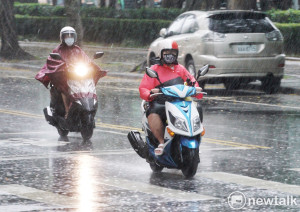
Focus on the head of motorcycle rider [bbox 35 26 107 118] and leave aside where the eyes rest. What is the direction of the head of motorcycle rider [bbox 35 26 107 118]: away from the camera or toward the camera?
toward the camera

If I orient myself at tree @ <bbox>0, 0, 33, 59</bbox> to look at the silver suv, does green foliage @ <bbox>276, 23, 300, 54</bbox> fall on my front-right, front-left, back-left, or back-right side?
front-left

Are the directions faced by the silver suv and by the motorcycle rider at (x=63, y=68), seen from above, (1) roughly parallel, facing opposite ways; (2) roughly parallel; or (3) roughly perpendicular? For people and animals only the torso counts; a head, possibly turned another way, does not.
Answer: roughly parallel, facing opposite ways

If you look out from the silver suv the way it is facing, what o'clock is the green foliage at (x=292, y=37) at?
The green foliage is roughly at 2 o'clock from the silver suv.

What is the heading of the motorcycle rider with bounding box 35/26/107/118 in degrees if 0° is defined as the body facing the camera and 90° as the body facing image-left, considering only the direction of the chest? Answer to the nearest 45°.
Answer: approximately 315°

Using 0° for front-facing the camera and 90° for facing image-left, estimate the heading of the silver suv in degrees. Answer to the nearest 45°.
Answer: approximately 135°

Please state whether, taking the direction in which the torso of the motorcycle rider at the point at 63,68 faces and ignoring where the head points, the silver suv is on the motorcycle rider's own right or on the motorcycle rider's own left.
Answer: on the motorcycle rider's own left

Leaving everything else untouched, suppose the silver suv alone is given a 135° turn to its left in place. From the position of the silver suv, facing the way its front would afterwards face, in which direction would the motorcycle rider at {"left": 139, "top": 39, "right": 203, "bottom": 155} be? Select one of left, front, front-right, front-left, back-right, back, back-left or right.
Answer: front

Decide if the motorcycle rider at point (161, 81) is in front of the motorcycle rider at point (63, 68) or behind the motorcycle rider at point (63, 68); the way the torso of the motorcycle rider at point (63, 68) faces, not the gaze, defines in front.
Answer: in front
